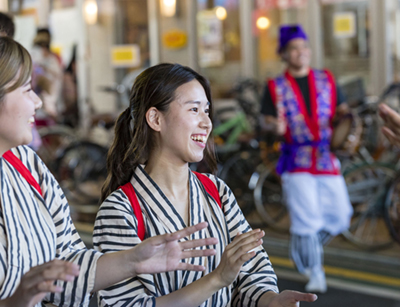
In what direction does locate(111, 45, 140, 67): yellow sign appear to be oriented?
toward the camera

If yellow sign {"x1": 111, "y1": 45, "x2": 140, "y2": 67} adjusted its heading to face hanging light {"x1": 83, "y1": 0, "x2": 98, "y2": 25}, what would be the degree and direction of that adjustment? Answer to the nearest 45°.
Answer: approximately 135° to its right

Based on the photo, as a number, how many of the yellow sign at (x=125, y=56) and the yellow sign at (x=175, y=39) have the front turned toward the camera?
2

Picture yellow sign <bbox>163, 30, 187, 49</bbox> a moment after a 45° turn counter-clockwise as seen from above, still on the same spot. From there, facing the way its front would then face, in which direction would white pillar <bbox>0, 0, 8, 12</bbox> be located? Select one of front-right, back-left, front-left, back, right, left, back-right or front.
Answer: back

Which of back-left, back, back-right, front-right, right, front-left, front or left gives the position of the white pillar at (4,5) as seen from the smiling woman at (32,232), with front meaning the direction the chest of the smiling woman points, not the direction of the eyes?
back-left

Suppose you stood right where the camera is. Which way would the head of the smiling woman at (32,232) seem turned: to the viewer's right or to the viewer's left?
to the viewer's right

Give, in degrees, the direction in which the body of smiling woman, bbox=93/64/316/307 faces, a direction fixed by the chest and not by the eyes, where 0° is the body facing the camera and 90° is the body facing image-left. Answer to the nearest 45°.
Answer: approximately 315°

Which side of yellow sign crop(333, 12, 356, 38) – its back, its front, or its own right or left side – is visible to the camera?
front

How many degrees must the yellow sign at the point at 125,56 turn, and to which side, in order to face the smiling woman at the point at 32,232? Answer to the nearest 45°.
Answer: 0° — it already faces them
